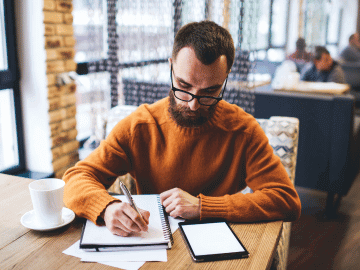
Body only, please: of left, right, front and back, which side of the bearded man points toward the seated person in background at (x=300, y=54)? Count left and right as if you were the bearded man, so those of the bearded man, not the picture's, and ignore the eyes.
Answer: back

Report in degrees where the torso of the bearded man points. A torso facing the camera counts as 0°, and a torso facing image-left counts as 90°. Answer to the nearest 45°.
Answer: approximately 0°

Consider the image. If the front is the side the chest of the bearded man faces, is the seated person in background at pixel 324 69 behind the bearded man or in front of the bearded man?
behind
